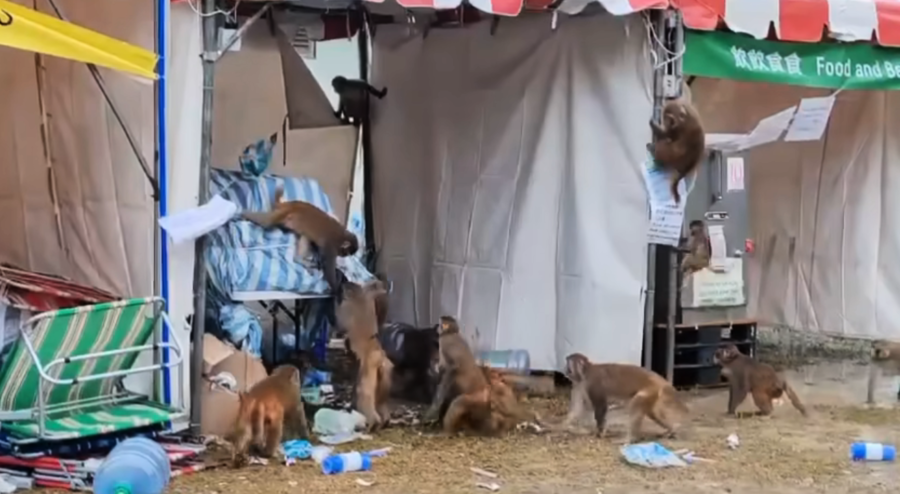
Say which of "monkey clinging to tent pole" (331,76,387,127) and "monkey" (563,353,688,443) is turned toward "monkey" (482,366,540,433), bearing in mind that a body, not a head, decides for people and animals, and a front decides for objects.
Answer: "monkey" (563,353,688,443)

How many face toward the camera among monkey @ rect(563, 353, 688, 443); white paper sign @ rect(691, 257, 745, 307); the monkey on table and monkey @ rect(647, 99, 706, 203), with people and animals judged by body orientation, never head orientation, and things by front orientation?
1

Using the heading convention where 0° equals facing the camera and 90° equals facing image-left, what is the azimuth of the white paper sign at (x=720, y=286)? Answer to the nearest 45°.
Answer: approximately 0°

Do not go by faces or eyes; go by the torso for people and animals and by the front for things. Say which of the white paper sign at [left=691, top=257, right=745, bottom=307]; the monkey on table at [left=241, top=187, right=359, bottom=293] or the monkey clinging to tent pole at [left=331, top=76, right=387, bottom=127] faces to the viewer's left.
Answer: the monkey clinging to tent pole

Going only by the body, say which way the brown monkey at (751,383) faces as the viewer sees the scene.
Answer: to the viewer's left

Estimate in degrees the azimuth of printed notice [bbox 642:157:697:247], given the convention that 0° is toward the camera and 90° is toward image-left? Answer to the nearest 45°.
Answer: approximately 0°

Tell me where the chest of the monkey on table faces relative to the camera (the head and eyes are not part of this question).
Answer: to the viewer's right

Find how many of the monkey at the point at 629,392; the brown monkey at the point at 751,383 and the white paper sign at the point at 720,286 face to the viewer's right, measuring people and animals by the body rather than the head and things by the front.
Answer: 0

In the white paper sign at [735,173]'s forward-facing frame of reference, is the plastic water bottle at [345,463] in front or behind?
in front

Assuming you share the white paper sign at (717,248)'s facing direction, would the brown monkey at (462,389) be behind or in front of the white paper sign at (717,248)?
in front

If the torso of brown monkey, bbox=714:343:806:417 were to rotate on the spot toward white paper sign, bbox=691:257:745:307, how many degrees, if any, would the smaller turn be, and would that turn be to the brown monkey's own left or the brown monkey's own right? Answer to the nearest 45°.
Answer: approximately 90° to the brown monkey's own right

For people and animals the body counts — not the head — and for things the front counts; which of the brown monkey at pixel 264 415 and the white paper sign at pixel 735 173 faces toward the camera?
the white paper sign

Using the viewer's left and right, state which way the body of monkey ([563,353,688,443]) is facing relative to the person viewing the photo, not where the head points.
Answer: facing to the left of the viewer

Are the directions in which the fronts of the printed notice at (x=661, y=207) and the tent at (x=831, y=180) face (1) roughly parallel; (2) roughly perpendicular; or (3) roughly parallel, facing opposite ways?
roughly parallel

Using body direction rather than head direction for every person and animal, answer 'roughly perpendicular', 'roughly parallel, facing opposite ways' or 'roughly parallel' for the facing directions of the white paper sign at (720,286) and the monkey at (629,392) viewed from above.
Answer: roughly perpendicular
